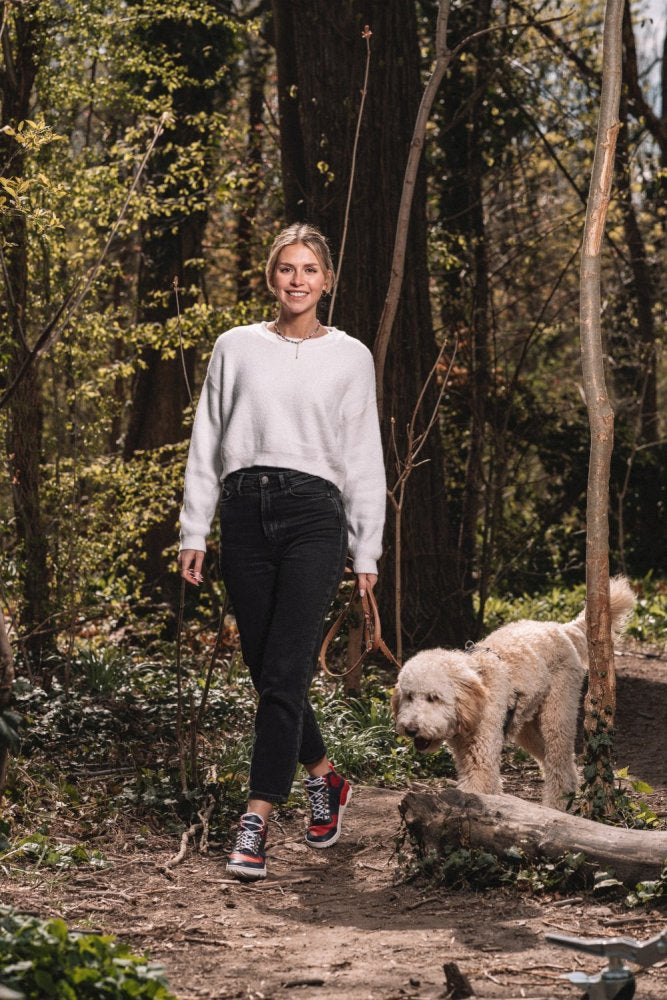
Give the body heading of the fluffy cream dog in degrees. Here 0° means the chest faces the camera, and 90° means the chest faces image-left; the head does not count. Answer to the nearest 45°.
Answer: approximately 45°

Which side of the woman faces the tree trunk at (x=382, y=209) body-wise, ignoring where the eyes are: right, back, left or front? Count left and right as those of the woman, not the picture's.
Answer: back

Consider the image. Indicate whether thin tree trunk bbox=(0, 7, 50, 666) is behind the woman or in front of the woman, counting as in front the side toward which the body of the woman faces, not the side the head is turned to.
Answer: behind

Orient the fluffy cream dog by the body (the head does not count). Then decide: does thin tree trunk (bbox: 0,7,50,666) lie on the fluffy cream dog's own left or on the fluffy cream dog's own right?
on the fluffy cream dog's own right

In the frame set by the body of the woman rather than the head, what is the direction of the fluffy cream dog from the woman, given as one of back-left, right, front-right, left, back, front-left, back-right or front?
back-left

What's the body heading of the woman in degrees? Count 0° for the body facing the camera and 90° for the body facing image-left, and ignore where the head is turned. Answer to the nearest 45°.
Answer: approximately 0°

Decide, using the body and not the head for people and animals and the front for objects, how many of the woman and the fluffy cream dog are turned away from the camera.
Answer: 0

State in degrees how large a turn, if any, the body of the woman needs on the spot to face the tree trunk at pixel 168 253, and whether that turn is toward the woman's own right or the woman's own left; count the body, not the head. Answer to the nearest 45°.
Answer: approximately 180°

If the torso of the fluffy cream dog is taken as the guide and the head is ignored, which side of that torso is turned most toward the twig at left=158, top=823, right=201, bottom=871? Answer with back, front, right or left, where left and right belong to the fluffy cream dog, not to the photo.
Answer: front
